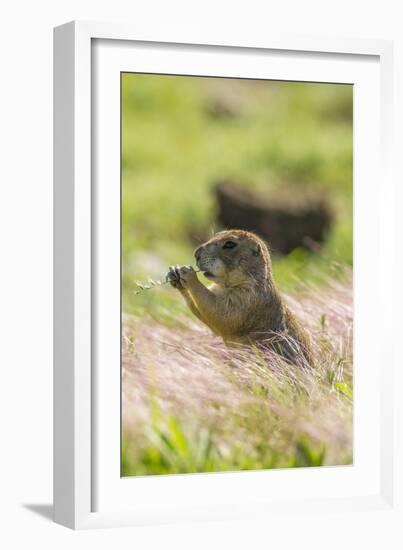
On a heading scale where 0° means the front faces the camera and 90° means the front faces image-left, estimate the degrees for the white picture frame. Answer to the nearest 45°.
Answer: approximately 315°
